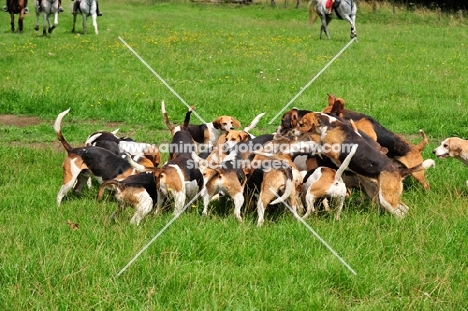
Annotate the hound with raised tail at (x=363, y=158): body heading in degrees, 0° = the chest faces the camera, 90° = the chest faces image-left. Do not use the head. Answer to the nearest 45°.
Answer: approximately 90°

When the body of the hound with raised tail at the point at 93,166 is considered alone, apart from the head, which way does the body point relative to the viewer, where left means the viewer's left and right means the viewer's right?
facing to the right of the viewer

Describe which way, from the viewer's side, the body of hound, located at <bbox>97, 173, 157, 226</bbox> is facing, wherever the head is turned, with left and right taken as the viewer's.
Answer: facing away from the viewer and to the right of the viewer

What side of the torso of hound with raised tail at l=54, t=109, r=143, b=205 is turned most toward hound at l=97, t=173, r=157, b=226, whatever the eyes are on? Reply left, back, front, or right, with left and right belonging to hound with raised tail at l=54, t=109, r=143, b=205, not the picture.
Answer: right

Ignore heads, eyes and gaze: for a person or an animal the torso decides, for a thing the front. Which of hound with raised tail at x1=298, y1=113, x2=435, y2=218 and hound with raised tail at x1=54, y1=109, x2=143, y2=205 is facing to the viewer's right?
hound with raised tail at x1=54, y1=109, x2=143, y2=205

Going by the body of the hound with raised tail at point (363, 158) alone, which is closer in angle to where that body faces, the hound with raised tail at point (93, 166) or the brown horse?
the hound with raised tail

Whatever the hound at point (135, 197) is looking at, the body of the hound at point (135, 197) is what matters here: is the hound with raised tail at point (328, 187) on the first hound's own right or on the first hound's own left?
on the first hound's own right

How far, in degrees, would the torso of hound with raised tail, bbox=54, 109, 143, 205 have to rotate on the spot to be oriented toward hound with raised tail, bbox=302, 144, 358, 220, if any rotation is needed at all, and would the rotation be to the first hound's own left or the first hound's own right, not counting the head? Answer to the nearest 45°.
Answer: approximately 45° to the first hound's own right

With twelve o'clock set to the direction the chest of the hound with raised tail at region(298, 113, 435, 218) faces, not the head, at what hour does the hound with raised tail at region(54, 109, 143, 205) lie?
the hound with raised tail at region(54, 109, 143, 205) is roughly at 12 o'clock from the hound with raised tail at region(298, 113, 435, 218).
